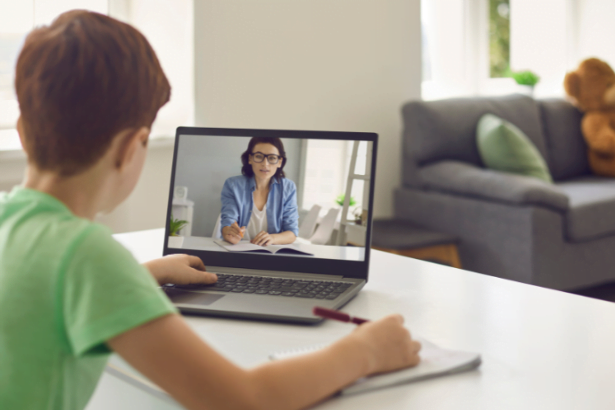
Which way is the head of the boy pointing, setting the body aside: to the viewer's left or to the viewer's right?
to the viewer's right

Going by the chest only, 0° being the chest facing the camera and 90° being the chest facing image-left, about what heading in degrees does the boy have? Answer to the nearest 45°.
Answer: approximately 225°
